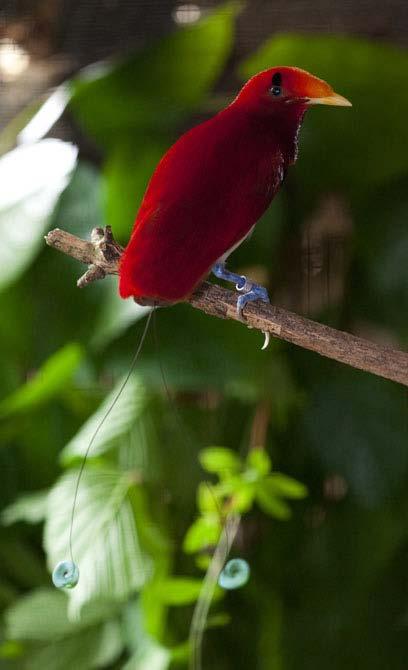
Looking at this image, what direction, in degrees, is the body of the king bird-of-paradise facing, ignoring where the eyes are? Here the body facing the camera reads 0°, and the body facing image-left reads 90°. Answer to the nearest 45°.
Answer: approximately 270°
